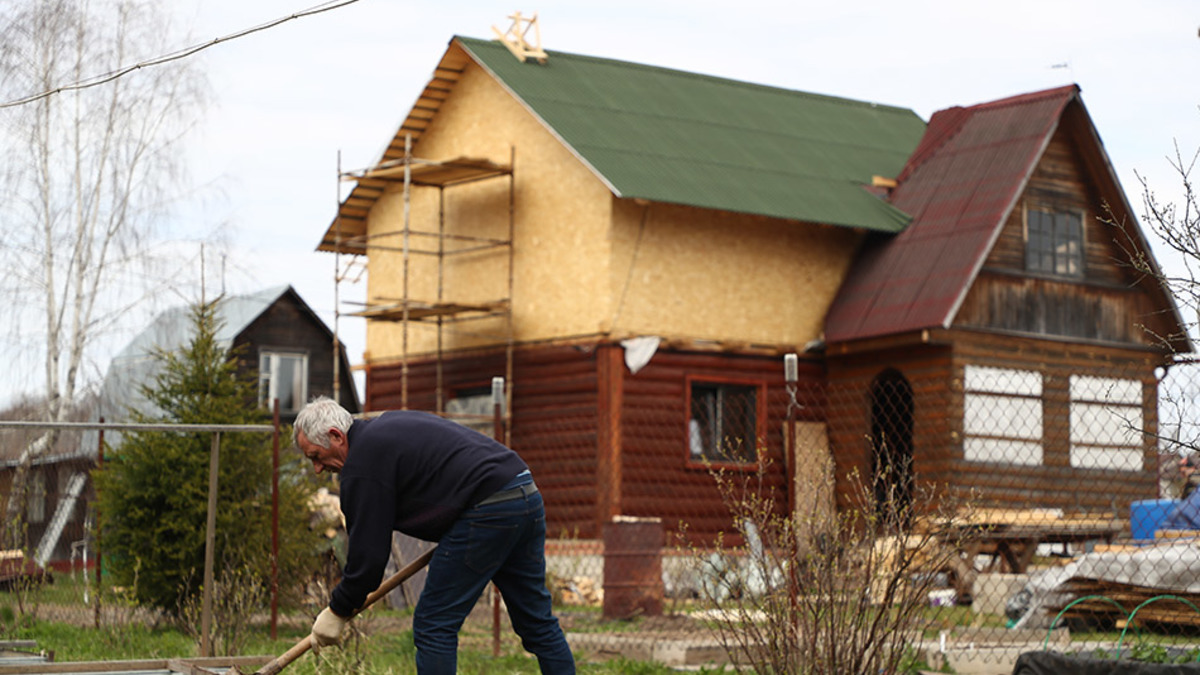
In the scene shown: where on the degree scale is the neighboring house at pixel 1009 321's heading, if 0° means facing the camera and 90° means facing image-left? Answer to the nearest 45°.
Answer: approximately 315°

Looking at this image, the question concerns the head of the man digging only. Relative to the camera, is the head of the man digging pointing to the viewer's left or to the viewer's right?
to the viewer's left

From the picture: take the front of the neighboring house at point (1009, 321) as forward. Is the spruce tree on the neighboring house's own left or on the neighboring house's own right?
on the neighboring house's own right

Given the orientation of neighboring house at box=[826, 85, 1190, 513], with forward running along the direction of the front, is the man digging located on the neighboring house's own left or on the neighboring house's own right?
on the neighboring house's own right

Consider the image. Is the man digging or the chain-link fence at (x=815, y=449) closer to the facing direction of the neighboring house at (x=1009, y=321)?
the man digging
